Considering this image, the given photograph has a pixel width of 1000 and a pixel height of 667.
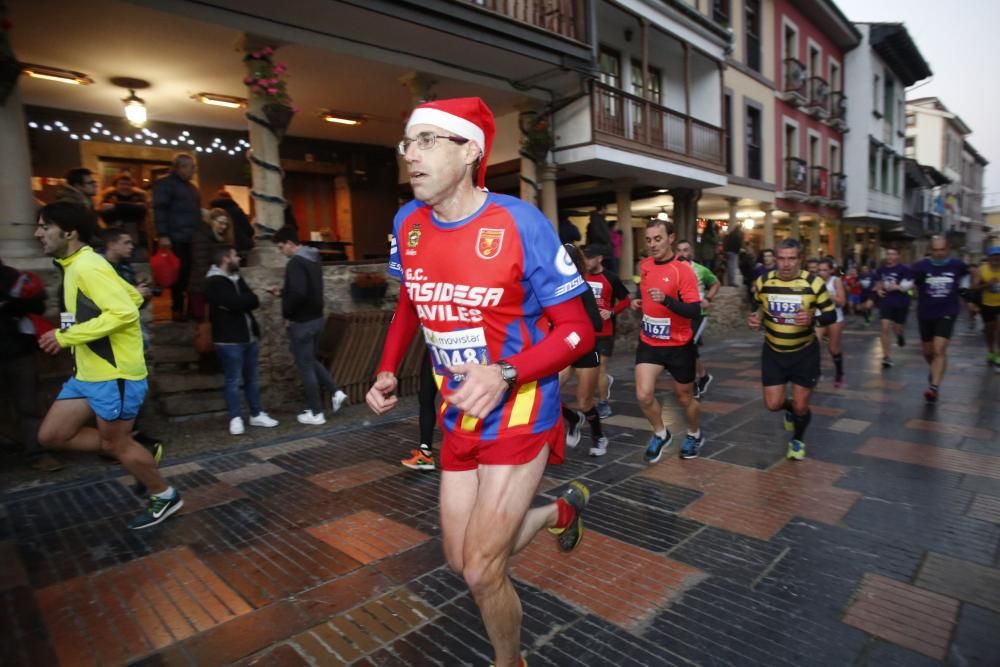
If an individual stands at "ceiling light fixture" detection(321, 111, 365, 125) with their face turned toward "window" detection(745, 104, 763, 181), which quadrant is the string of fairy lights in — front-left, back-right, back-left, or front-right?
back-left

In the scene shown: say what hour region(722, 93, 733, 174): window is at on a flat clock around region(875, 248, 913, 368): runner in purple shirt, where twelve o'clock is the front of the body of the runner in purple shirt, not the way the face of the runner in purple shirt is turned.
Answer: The window is roughly at 5 o'clock from the runner in purple shirt.

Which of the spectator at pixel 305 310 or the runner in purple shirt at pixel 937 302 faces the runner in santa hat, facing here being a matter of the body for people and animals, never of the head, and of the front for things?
the runner in purple shirt

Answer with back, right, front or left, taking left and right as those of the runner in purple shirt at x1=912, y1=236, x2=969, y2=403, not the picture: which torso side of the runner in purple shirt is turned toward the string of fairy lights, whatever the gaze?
right

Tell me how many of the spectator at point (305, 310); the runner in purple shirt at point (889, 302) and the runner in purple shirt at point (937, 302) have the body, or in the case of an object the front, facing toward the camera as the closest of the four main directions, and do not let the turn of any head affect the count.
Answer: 2

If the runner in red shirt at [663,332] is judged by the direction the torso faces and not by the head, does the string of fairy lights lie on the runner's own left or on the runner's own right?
on the runner's own right

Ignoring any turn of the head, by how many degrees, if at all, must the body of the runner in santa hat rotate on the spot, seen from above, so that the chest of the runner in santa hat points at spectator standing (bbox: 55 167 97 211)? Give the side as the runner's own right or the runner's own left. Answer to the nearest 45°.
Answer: approximately 90° to the runner's own right

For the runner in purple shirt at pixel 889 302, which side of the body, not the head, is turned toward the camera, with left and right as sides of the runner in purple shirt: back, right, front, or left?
front

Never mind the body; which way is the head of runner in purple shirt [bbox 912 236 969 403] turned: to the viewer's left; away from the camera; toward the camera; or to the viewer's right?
toward the camera

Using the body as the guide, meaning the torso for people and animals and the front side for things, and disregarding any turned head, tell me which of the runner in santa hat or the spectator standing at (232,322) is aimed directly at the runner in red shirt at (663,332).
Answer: the spectator standing

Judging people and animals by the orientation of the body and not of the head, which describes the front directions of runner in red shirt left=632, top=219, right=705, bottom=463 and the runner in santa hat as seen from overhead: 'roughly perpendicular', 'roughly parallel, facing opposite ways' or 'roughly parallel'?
roughly parallel

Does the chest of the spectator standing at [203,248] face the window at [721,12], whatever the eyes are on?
no

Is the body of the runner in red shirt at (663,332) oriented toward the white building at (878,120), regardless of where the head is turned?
no

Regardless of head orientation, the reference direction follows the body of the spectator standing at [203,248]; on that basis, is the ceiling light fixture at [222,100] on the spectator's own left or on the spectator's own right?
on the spectator's own left

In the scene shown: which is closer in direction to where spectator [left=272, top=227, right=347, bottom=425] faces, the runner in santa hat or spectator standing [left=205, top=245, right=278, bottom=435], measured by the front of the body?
the spectator standing

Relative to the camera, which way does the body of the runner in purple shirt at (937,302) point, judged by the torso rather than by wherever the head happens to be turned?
toward the camera

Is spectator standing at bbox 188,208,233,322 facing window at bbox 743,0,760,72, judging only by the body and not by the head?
no
